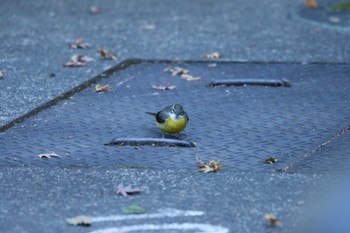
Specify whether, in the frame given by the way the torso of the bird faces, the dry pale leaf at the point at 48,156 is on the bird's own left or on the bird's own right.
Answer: on the bird's own right

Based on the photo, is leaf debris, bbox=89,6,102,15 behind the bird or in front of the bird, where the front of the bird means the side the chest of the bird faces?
behind

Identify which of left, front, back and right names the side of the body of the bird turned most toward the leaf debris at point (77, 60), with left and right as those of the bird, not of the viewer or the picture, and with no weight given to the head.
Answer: back

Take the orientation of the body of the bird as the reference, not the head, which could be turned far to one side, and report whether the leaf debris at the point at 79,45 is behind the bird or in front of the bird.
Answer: behind

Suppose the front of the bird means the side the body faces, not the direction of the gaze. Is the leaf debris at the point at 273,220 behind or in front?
in front

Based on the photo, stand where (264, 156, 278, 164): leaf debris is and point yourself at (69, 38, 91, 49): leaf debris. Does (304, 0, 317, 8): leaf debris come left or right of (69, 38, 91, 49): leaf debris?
right

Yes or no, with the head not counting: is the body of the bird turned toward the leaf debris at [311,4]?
no

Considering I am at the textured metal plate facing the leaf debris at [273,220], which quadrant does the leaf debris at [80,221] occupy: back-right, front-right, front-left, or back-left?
front-right

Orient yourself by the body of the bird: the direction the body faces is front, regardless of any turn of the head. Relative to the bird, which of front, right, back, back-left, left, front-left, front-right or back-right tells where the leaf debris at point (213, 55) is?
back-left

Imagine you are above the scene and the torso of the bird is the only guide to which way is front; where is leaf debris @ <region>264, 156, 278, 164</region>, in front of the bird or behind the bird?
in front

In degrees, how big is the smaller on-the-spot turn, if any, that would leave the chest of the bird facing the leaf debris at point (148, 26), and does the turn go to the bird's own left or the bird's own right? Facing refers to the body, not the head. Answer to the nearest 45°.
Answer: approximately 135° to the bird's own left

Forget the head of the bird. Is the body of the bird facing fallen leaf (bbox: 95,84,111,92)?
no

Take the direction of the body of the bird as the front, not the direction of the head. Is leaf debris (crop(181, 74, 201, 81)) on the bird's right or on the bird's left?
on the bird's left

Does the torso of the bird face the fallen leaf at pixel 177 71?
no

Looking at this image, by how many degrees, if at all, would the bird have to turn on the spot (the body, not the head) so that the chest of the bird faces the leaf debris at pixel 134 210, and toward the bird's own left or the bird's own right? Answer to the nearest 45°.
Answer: approximately 45° to the bird's own right

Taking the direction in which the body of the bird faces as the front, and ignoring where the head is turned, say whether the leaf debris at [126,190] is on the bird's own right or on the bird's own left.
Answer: on the bird's own right

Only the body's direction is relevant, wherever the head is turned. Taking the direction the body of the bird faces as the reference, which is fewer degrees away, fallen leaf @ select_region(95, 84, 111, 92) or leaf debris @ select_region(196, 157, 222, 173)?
the leaf debris
